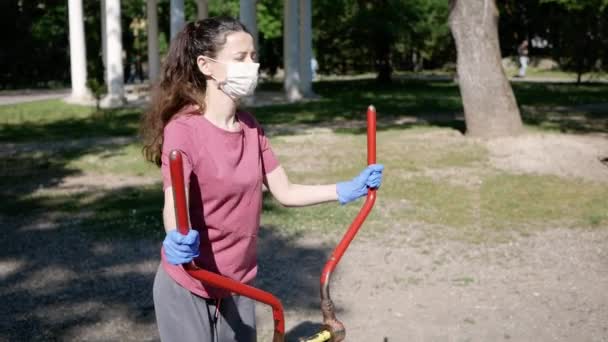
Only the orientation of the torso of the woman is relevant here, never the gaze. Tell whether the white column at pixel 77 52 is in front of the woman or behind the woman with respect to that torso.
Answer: behind

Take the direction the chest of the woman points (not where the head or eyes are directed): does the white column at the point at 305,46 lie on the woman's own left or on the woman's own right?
on the woman's own left

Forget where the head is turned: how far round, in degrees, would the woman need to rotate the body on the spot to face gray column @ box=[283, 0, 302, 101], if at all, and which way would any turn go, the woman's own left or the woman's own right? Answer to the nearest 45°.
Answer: approximately 135° to the woman's own left

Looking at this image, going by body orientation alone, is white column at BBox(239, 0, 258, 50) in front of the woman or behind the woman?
behind

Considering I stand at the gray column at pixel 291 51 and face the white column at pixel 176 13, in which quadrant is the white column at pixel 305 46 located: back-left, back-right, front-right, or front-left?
back-right

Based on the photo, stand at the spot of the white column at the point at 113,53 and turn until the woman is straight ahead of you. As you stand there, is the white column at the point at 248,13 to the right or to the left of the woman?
left

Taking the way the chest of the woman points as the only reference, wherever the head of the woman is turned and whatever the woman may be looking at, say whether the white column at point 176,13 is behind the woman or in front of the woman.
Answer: behind

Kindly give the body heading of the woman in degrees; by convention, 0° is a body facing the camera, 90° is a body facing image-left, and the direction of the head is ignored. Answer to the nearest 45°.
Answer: approximately 315°
